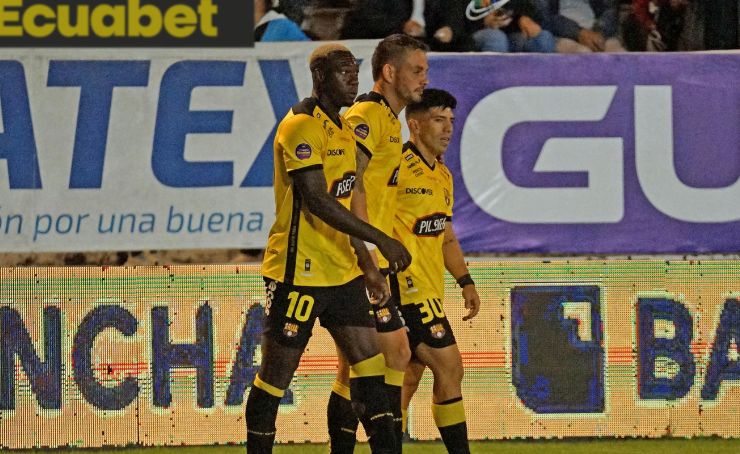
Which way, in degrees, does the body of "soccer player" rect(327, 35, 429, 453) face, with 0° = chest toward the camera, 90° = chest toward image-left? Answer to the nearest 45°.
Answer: approximately 315°

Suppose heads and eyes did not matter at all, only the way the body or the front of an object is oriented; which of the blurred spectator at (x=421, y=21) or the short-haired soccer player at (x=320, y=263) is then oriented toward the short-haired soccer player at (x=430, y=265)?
the blurred spectator

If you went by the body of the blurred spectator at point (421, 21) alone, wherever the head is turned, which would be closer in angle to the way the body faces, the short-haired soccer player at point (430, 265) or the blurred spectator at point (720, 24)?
the short-haired soccer player

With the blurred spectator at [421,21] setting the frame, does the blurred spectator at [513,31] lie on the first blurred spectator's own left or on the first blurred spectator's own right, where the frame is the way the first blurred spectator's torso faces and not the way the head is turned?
on the first blurred spectator's own left

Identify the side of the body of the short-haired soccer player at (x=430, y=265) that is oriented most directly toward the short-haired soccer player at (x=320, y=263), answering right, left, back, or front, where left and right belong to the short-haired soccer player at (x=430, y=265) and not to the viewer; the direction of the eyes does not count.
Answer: right

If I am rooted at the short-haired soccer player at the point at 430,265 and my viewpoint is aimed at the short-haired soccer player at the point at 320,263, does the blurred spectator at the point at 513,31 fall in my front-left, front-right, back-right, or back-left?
back-right

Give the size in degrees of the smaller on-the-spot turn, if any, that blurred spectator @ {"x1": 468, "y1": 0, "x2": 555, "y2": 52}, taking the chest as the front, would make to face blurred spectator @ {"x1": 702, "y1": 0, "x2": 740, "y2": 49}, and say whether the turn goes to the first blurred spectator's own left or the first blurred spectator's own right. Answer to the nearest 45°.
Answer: approximately 90° to the first blurred spectator's own left

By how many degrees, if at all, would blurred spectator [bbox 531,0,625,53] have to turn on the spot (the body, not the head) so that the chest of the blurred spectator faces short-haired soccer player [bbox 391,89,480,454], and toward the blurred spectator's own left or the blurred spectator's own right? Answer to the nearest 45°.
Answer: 0° — they already face them
